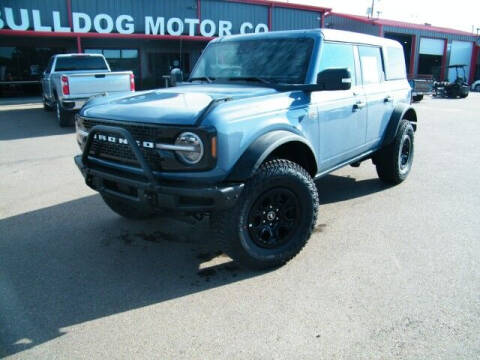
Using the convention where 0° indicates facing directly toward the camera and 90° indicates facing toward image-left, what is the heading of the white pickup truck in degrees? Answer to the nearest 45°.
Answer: approximately 180°

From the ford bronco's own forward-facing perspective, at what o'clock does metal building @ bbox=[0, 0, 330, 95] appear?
The metal building is roughly at 4 o'clock from the ford bronco.

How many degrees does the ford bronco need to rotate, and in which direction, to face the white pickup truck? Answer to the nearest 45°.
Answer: approximately 90° to its right

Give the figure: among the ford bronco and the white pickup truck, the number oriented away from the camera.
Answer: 1

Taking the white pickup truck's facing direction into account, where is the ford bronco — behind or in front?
behind

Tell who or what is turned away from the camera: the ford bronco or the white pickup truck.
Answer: the white pickup truck

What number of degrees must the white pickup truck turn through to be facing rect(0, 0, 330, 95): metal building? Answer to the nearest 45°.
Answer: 0° — it already faces it

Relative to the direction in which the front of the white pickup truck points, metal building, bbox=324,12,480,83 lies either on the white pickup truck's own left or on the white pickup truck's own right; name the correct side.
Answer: on the white pickup truck's own right
